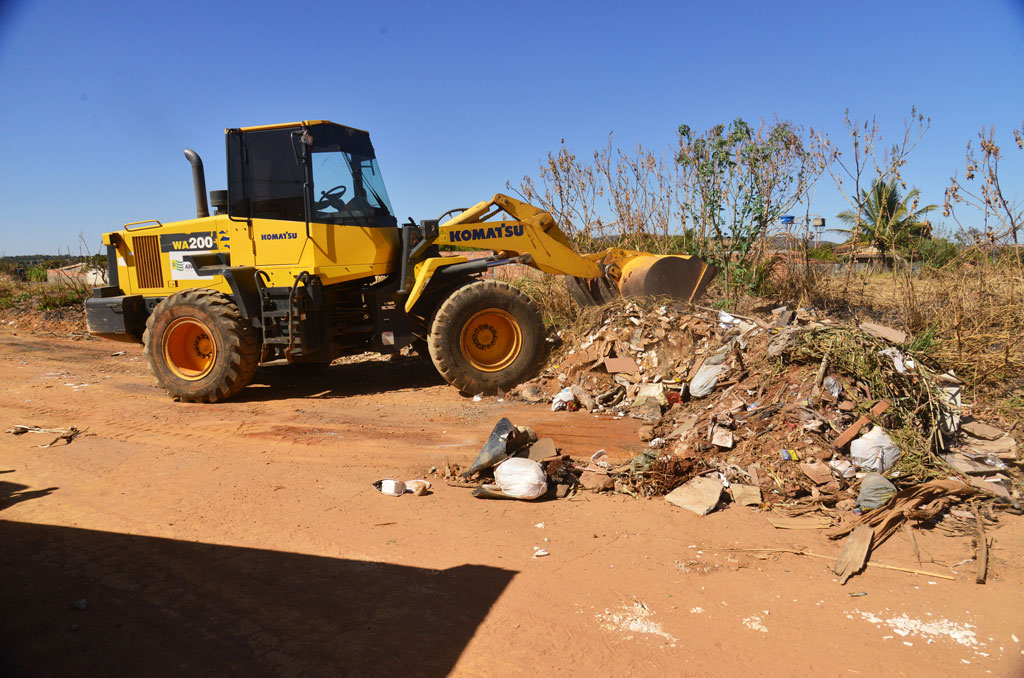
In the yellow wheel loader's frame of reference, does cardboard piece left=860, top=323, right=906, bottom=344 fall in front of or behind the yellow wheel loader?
in front

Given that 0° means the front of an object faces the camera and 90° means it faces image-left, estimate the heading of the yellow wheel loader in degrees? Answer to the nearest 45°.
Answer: approximately 270°

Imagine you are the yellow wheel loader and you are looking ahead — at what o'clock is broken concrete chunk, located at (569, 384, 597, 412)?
The broken concrete chunk is roughly at 1 o'clock from the yellow wheel loader.

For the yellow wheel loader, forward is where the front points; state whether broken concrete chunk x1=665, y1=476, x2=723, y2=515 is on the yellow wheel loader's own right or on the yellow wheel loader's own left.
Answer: on the yellow wheel loader's own right

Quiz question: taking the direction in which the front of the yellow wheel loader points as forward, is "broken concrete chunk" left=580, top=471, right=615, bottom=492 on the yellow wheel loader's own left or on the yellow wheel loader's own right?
on the yellow wheel loader's own right

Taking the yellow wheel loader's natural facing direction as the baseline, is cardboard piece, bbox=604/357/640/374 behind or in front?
in front

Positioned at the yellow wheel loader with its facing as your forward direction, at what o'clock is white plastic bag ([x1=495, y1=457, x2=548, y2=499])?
The white plastic bag is roughly at 2 o'clock from the yellow wheel loader.

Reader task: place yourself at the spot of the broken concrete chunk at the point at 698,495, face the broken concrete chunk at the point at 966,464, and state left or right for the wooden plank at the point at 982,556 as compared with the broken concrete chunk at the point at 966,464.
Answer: right

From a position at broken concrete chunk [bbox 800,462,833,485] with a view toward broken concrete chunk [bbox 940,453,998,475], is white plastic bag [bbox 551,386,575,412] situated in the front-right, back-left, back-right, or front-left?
back-left

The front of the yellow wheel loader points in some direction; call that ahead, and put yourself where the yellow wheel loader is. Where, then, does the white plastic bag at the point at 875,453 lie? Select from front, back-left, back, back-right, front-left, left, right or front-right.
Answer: front-right

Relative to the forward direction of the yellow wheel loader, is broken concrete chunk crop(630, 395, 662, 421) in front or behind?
in front

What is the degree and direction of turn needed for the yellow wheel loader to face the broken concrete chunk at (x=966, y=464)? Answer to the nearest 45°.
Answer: approximately 45° to its right
